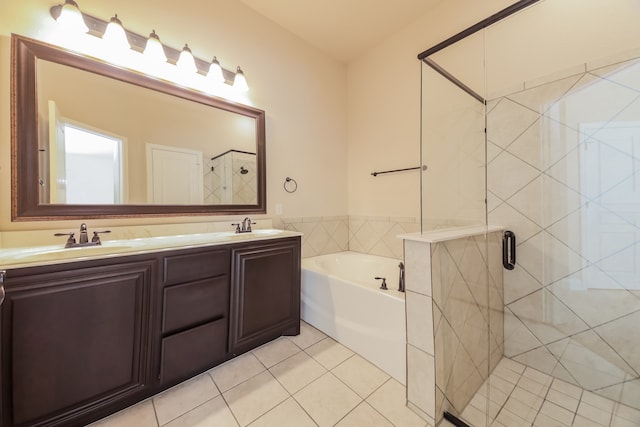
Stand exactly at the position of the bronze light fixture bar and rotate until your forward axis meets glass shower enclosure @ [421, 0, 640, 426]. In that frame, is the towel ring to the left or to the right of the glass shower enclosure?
left

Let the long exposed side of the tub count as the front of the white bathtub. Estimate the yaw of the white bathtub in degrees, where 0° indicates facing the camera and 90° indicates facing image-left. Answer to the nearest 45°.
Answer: approximately 45°

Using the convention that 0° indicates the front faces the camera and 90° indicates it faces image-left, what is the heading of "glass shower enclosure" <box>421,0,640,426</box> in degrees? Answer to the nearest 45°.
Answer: approximately 0°

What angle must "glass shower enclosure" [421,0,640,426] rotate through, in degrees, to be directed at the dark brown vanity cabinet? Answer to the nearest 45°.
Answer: approximately 45° to its right

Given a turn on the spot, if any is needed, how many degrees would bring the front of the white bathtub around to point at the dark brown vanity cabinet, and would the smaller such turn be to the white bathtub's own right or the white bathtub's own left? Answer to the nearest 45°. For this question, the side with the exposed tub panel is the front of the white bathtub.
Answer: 0° — it already faces it
